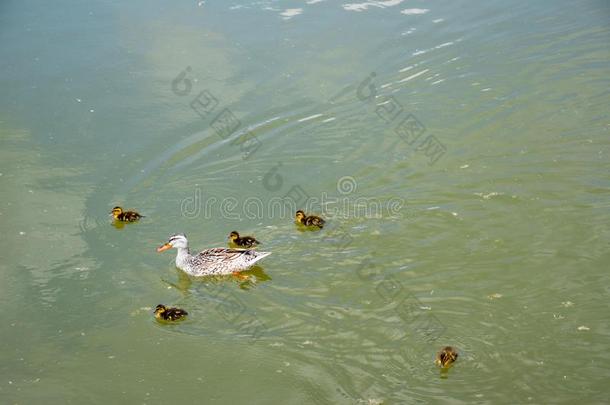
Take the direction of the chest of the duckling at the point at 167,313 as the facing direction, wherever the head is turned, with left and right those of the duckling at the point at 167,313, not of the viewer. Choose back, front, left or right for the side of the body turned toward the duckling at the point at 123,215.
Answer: right

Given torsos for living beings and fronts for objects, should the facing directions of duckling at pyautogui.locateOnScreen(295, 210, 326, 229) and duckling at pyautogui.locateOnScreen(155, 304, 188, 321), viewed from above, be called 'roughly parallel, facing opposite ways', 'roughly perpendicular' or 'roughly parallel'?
roughly parallel

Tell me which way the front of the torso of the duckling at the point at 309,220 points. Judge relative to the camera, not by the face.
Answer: to the viewer's left

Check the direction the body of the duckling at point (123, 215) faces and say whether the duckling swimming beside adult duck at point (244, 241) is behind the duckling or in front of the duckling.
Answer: behind

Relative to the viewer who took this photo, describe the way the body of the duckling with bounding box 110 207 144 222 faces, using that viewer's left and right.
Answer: facing to the left of the viewer

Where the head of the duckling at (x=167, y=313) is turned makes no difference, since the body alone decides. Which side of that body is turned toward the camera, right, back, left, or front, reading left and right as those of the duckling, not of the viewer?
left

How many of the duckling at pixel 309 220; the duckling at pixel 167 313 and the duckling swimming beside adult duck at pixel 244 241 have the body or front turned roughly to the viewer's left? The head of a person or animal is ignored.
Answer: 3

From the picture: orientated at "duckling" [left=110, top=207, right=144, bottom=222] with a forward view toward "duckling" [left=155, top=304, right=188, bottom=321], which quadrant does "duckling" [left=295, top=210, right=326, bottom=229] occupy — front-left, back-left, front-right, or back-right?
front-left

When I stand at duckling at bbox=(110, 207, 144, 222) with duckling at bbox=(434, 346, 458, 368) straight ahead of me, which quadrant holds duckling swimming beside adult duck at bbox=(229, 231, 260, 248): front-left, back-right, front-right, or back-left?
front-left

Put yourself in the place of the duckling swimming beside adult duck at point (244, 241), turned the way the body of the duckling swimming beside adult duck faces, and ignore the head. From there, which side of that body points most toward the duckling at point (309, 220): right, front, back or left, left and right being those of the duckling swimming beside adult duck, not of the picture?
back

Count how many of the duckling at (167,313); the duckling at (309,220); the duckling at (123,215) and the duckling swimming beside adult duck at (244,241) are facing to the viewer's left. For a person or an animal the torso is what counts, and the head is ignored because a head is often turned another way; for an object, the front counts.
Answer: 4

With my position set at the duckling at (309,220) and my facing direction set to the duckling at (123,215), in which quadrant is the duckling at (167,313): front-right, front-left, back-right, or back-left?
front-left

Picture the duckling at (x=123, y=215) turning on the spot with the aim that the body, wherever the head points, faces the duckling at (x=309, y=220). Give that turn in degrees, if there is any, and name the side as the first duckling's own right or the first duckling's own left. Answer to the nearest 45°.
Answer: approximately 135° to the first duckling's own left

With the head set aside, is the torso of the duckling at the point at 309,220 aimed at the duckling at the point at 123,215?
yes

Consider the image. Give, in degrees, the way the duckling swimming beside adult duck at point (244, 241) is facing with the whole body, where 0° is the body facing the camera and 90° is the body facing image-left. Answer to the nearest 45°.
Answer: approximately 90°

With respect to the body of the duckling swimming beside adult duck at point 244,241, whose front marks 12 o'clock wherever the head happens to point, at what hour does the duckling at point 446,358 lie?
The duckling is roughly at 8 o'clock from the duckling swimming beside adult duck.

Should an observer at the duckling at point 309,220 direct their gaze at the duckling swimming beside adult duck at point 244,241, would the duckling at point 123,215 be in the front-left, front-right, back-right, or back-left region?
front-right
